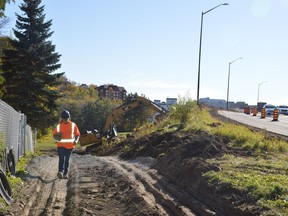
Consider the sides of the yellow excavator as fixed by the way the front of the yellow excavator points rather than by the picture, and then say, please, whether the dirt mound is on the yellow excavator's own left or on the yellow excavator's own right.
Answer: on the yellow excavator's own right

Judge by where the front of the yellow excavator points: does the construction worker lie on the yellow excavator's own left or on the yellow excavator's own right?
on the yellow excavator's own right

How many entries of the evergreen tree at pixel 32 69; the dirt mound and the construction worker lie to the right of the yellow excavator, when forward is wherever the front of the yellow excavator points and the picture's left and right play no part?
2

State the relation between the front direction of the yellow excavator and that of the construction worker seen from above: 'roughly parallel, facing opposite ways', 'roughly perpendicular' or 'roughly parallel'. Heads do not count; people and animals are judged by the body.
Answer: roughly perpendicular
